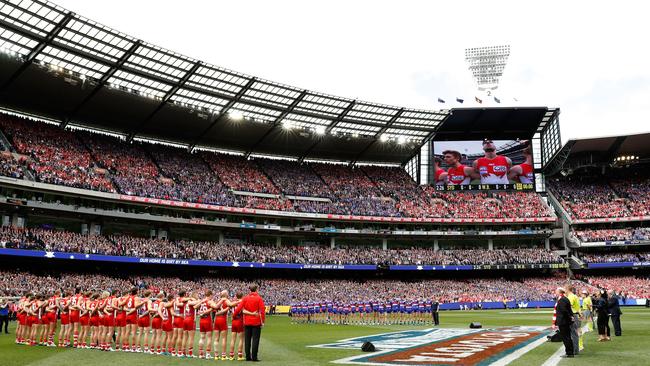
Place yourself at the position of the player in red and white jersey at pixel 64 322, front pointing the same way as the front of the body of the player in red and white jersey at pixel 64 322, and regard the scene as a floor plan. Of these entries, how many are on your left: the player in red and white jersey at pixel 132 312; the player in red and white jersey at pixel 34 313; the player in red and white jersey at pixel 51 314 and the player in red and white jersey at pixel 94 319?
2
